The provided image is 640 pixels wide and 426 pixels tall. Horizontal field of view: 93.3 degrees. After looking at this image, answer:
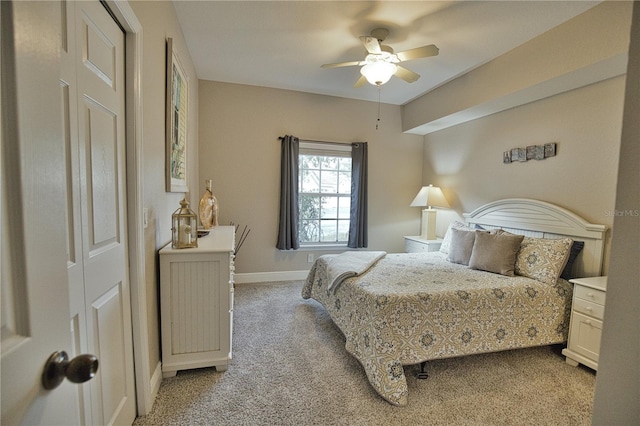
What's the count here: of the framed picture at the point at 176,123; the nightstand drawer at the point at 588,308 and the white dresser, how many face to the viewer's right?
2

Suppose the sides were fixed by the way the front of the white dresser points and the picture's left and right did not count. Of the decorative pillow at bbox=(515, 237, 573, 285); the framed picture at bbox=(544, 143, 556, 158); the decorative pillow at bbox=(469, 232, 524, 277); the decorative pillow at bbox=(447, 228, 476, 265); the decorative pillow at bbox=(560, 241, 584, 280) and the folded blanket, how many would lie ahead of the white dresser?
6

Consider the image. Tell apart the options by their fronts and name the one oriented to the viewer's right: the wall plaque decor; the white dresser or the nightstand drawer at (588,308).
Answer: the white dresser

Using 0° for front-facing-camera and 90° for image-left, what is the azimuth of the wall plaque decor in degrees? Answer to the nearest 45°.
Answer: approximately 45°

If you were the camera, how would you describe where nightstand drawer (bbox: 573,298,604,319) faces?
facing the viewer and to the left of the viewer

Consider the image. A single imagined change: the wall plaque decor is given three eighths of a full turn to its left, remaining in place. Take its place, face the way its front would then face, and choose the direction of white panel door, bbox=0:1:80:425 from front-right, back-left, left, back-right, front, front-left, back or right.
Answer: right

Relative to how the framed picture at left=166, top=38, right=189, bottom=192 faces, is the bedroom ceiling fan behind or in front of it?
in front

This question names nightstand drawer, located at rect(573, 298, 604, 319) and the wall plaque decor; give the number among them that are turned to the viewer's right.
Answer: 0

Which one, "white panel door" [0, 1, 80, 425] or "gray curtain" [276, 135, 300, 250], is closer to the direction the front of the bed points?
the white panel door

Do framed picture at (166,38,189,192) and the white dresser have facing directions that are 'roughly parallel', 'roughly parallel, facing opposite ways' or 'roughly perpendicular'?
roughly parallel

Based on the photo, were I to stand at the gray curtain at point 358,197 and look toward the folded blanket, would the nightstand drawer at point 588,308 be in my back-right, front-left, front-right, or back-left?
front-left

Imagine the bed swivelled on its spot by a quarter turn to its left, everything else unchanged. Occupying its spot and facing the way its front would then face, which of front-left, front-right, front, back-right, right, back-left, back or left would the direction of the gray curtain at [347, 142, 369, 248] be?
back

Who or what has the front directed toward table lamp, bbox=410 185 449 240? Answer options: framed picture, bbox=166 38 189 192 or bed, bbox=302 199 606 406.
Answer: the framed picture

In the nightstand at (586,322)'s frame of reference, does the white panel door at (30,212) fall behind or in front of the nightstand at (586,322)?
in front

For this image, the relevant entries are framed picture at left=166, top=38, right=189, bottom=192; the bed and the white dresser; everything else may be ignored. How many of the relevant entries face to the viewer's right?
2

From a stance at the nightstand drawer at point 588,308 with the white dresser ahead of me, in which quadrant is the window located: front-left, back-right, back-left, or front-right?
front-right

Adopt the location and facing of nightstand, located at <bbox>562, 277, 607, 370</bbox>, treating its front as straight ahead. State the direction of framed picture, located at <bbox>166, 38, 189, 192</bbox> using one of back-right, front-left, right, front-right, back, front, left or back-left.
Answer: front

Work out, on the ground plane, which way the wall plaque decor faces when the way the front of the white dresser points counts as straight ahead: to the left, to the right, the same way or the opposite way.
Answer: the opposite way

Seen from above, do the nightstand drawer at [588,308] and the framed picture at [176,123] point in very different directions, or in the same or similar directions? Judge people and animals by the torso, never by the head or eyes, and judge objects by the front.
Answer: very different directions

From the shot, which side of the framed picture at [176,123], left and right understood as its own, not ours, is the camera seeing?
right

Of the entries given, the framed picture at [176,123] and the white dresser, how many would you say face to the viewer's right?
2

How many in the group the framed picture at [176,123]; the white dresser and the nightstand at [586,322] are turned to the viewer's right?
2

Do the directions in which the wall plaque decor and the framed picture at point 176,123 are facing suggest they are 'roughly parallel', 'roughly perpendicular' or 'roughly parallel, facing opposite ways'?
roughly parallel, facing opposite ways
